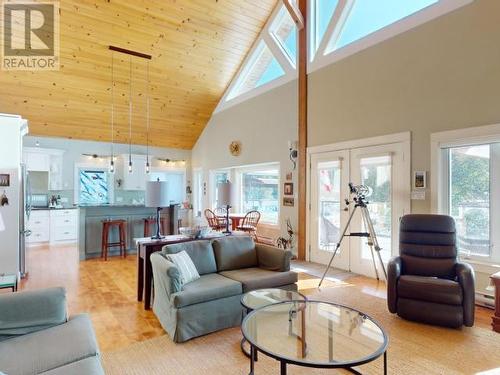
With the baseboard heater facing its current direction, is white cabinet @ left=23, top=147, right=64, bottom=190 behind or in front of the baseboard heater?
in front

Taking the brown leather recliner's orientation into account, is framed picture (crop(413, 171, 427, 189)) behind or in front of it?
behind

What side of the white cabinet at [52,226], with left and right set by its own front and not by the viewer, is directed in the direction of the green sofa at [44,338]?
front

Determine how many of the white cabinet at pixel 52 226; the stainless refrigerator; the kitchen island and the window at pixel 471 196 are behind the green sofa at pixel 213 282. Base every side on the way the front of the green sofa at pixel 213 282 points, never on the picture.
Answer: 3

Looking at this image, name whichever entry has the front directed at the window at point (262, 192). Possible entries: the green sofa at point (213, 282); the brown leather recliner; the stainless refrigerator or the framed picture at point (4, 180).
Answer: the stainless refrigerator

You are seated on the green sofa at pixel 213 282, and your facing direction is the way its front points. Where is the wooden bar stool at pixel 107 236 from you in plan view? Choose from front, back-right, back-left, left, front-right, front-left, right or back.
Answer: back

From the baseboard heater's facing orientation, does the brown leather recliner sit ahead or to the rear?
ahead

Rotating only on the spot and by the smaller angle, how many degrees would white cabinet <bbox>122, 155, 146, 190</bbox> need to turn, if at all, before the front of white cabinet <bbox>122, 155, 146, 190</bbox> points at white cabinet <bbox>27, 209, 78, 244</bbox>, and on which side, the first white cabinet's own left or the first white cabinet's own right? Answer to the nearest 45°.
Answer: approximately 90° to the first white cabinet's own right

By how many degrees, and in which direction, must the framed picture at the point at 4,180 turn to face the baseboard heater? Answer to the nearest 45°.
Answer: approximately 45° to its left

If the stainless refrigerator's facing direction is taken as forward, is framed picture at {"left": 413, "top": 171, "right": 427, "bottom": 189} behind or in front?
in front

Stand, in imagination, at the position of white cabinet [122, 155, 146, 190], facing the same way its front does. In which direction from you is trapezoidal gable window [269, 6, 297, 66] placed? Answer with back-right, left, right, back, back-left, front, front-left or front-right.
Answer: front-left

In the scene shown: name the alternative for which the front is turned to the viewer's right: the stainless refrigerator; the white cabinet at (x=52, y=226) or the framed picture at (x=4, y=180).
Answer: the stainless refrigerator

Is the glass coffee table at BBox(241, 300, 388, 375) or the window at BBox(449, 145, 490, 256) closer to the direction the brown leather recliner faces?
the glass coffee table

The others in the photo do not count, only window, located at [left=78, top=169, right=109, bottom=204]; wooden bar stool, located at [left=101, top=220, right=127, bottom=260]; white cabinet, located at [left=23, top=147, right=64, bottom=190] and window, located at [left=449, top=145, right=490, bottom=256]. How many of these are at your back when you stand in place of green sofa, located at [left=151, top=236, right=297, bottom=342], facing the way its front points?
3
